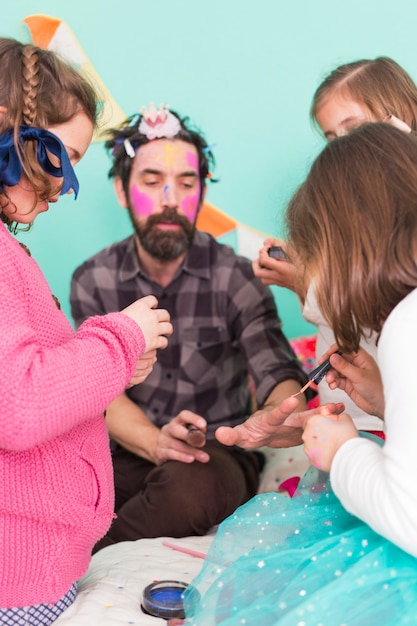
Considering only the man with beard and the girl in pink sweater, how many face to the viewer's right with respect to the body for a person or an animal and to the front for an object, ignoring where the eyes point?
1

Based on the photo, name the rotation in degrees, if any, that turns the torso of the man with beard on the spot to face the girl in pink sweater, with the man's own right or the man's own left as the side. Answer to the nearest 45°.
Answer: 0° — they already face them

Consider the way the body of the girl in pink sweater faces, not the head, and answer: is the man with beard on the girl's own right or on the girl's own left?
on the girl's own left

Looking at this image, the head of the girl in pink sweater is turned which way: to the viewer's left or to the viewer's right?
to the viewer's right

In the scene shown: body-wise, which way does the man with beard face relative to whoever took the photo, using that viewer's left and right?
facing the viewer

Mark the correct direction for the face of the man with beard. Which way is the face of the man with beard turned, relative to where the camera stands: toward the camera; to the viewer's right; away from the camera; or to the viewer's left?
toward the camera

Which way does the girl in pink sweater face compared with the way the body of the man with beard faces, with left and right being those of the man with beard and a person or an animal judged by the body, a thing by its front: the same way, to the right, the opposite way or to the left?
to the left

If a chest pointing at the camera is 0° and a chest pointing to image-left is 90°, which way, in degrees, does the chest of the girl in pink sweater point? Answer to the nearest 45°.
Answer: approximately 270°
